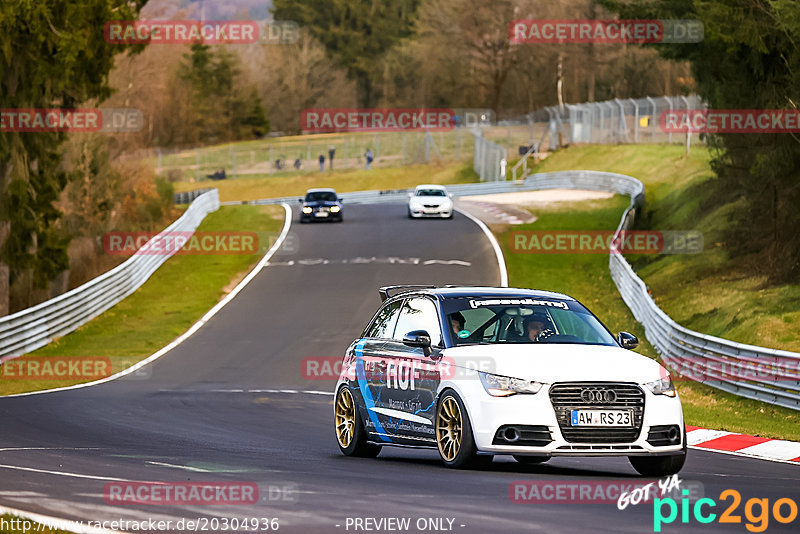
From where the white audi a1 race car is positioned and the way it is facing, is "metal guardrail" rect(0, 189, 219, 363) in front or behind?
behind

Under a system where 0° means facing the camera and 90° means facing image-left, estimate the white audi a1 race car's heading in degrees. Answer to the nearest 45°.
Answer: approximately 315°
